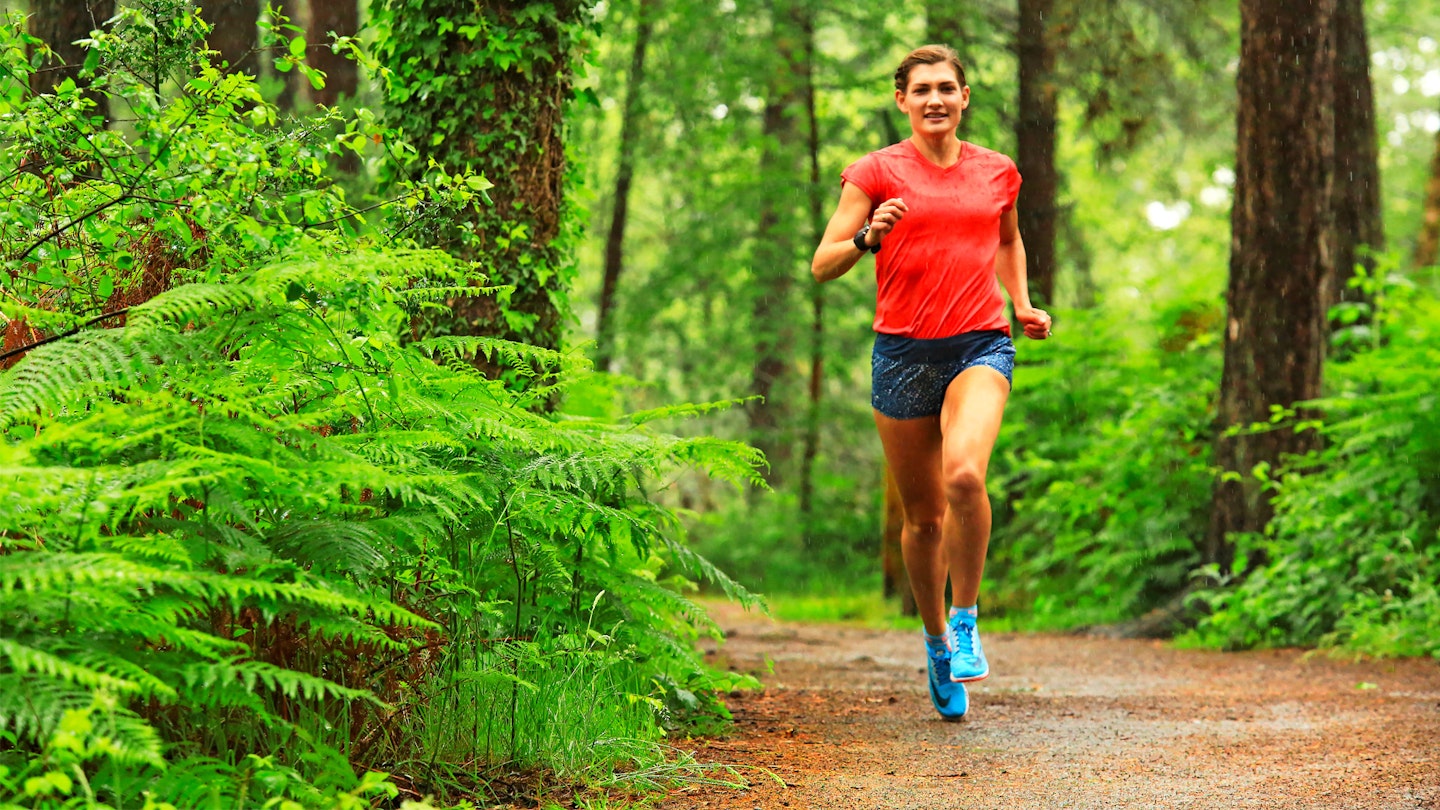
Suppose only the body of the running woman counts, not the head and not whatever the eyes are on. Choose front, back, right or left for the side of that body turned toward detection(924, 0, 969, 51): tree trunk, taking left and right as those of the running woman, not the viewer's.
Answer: back

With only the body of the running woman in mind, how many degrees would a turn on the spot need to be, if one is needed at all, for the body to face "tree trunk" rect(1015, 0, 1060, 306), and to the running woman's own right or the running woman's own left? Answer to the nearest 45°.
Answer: approximately 180°

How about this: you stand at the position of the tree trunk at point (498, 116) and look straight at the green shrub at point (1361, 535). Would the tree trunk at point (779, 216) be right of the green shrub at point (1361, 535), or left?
left

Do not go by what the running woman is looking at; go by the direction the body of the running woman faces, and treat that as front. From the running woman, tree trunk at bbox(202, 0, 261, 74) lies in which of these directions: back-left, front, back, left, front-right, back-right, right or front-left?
back-right

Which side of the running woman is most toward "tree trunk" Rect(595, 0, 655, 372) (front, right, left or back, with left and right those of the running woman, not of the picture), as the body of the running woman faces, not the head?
back

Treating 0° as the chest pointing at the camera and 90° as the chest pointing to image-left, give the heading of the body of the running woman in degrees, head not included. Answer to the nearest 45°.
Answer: approximately 0°

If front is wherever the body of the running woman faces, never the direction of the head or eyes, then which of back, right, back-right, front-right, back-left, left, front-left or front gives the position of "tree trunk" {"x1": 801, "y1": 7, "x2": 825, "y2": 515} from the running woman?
back

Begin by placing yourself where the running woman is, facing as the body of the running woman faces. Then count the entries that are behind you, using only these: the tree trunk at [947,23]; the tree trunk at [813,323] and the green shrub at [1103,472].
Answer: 3
